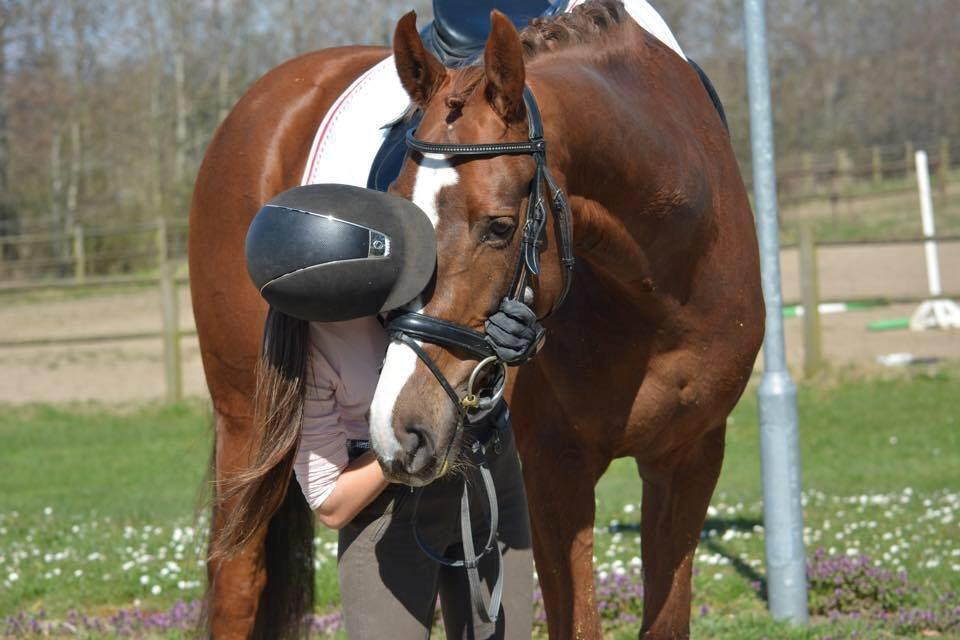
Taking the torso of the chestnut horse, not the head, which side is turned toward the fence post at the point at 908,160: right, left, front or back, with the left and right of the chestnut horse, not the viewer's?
left

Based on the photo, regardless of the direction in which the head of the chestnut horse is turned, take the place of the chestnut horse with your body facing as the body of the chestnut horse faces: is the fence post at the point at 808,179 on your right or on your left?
on your left

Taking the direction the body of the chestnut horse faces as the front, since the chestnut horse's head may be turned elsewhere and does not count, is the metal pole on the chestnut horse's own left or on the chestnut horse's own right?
on the chestnut horse's own left

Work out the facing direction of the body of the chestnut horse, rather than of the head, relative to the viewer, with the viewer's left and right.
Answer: facing the viewer and to the right of the viewer

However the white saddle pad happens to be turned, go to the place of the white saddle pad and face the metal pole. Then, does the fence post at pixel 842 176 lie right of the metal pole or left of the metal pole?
left

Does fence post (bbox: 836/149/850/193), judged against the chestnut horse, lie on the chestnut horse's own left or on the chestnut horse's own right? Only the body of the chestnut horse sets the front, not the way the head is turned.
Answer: on the chestnut horse's own left
